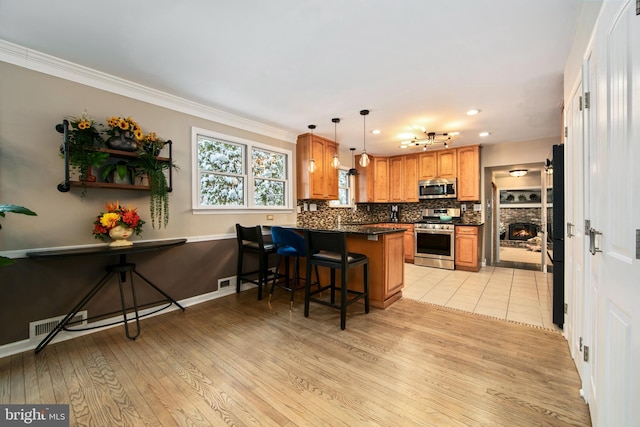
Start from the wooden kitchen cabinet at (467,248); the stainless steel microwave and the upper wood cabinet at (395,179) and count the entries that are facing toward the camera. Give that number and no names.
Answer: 3

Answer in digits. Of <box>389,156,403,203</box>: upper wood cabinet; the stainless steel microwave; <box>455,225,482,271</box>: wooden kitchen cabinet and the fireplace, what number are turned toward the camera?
4

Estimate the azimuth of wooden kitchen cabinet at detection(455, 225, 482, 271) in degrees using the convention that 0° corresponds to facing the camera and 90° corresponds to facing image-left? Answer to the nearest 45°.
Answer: approximately 0°

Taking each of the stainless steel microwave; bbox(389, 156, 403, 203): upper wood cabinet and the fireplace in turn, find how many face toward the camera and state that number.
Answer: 3

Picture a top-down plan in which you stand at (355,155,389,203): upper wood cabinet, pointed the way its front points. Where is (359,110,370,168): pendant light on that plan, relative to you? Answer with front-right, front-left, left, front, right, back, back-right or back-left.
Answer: front-right

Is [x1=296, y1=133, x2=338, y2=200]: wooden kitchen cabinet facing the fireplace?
no

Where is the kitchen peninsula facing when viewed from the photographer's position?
facing the viewer and to the left of the viewer

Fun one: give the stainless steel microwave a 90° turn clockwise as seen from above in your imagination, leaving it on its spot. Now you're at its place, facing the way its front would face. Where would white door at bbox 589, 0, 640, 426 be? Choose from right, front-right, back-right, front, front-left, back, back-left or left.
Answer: left

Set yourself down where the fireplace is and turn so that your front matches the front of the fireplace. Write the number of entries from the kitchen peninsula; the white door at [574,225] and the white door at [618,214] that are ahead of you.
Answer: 3

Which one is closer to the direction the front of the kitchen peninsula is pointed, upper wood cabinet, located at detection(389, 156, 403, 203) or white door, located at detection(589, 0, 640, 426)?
the white door

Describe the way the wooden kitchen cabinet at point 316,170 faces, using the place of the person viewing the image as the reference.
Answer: facing the viewer and to the right of the viewer

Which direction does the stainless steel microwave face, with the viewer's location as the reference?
facing the viewer

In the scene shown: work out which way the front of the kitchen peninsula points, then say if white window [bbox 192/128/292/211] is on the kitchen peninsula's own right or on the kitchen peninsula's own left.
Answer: on the kitchen peninsula's own right

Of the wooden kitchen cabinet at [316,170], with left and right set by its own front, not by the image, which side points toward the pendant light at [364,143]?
front
